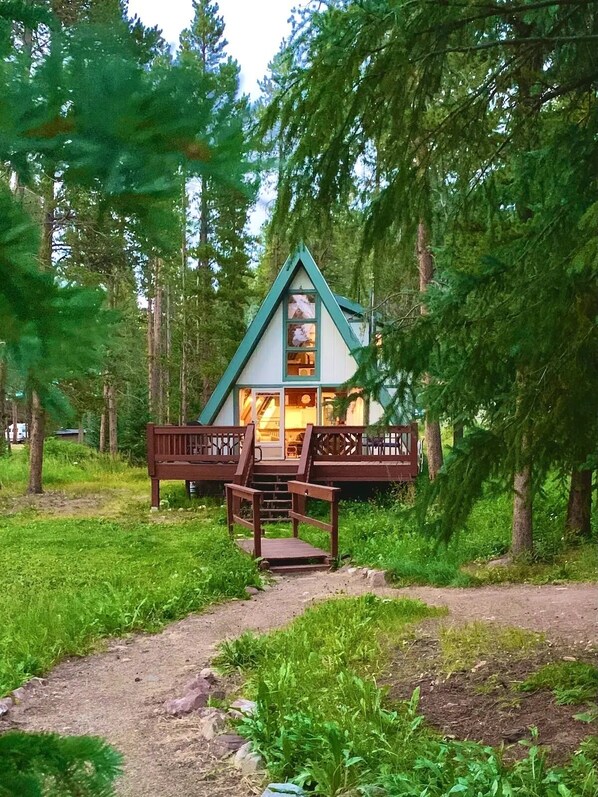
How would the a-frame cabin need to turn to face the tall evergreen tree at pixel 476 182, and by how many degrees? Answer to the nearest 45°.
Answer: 0° — it already faces it

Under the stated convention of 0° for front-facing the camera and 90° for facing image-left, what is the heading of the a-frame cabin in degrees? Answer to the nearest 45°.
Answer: approximately 0°

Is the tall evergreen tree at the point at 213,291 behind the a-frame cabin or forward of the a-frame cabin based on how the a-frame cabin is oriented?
behind
